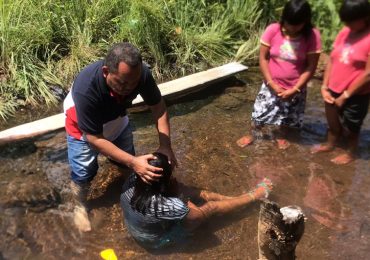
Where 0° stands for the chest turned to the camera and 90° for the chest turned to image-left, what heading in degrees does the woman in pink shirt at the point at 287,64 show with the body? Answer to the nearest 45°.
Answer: approximately 0°

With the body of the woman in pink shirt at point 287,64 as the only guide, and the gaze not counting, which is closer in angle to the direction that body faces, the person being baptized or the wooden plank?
the person being baptized

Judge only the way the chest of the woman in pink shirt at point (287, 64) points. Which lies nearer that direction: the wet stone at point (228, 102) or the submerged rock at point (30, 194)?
the submerged rock

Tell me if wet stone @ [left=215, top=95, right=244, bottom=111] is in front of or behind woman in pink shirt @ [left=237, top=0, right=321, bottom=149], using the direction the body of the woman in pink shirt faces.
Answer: behind

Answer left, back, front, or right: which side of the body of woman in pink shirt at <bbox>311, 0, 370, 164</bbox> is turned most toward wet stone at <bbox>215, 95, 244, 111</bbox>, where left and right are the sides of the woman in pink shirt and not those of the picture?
right

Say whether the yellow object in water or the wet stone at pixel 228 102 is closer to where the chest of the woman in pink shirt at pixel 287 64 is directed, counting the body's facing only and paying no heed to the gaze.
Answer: the yellow object in water

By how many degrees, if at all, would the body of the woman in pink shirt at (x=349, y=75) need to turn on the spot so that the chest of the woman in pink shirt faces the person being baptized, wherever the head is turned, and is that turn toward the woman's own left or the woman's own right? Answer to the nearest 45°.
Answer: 0° — they already face them

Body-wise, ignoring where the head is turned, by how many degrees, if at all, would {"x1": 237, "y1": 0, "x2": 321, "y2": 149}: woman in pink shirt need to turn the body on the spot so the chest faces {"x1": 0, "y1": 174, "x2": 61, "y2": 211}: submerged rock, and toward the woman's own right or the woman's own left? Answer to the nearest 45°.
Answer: approximately 45° to the woman's own right

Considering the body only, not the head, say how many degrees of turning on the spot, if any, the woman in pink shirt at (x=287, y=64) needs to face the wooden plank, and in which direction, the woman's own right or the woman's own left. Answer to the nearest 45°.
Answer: approximately 135° to the woman's own right
